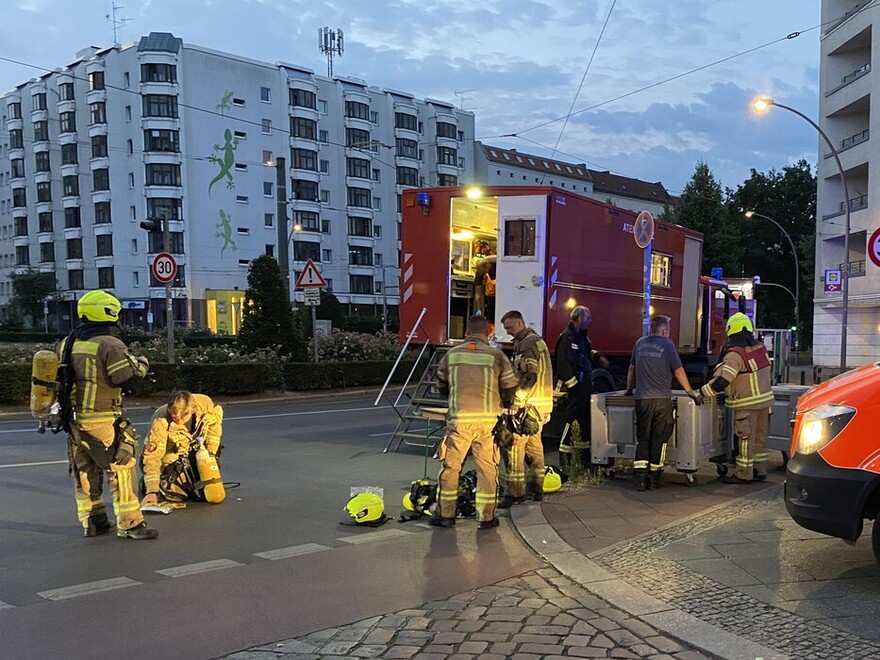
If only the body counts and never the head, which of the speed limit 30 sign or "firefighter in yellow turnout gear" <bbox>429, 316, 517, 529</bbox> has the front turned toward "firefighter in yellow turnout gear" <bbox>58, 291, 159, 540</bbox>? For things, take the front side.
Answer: the speed limit 30 sign

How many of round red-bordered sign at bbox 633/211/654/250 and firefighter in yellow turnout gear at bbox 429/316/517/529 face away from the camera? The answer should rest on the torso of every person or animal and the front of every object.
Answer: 1

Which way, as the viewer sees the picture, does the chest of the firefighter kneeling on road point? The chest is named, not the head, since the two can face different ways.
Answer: toward the camera

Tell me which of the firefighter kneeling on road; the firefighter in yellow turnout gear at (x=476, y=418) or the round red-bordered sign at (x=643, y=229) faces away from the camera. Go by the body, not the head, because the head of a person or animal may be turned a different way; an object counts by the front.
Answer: the firefighter in yellow turnout gear

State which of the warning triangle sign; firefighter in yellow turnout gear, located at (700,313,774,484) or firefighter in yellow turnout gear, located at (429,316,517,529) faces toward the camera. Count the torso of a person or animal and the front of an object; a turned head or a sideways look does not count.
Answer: the warning triangle sign

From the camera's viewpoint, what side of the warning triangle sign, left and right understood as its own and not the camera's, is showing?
front

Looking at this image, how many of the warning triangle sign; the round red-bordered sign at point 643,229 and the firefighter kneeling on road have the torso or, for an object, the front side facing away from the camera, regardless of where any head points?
0

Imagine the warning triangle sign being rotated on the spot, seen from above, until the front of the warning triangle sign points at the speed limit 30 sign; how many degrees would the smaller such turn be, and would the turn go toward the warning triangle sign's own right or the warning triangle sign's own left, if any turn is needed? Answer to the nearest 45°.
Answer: approximately 90° to the warning triangle sign's own right

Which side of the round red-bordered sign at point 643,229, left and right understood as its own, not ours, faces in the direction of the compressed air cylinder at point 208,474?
front

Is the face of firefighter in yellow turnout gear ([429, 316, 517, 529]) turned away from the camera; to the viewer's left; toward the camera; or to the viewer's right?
away from the camera

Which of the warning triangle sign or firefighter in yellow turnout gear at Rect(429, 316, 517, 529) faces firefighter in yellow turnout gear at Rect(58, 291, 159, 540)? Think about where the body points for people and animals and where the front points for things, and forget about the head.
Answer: the warning triangle sign

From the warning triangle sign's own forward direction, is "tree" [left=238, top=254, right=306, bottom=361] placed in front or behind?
behind

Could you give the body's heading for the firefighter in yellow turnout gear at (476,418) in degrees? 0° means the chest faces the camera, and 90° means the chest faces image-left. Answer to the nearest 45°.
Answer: approximately 180°

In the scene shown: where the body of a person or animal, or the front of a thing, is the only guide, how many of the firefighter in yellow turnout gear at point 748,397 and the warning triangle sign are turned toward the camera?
1

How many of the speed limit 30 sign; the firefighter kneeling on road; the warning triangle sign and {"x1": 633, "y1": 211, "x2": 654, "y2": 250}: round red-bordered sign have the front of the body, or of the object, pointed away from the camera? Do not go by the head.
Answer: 0

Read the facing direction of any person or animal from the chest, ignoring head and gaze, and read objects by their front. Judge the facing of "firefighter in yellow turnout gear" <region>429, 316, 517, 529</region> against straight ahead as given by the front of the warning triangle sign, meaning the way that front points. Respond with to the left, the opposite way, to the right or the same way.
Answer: the opposite way
